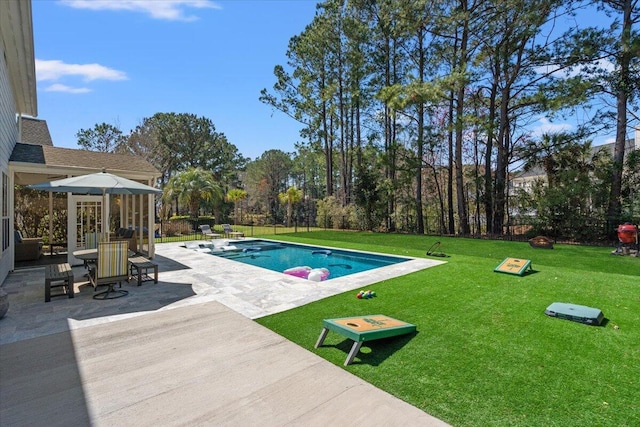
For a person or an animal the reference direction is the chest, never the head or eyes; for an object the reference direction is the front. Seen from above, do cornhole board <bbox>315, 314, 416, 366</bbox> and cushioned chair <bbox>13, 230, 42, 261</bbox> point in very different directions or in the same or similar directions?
same or similar directions

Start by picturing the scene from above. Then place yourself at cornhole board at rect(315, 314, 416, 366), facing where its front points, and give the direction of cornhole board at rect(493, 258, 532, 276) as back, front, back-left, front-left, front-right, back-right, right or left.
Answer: front

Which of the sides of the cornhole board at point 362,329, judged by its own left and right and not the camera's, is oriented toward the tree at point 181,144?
left

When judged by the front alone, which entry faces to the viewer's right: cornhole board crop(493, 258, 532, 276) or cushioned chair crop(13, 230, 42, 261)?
the cushioned chair

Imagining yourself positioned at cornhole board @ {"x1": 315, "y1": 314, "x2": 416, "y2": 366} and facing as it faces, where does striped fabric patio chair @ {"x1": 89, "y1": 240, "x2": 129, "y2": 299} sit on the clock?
The striped fabric patio chair is roughly at 8 o'clock from the cornhole board.

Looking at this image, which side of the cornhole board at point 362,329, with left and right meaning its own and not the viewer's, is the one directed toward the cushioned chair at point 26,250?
left

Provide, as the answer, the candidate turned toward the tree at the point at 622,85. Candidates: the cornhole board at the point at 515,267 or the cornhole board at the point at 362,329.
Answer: the cornhole board at the point at 362,329

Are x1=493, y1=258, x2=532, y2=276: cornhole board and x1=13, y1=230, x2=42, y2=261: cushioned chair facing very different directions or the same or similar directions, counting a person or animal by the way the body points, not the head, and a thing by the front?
very different directions

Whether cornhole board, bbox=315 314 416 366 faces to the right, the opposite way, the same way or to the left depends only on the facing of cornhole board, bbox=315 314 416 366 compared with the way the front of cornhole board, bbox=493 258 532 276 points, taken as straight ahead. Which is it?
the opposite way

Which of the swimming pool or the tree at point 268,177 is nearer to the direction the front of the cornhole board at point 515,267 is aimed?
the swimming pool

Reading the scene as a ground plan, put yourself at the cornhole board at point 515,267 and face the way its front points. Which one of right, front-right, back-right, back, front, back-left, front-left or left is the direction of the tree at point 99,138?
front-right

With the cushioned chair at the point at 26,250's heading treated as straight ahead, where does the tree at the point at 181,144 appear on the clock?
The tree is roughly at 10 o'clock from the cushioned chair.

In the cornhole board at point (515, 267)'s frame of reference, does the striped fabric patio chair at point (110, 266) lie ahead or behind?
ahead

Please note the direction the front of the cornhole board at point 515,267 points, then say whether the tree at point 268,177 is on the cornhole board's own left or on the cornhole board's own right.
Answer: on the cornhole board's own right

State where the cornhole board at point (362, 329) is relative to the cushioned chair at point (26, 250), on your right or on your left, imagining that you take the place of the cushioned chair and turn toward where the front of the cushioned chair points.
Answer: on your right

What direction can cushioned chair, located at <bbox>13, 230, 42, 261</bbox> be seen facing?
to the viewer's right

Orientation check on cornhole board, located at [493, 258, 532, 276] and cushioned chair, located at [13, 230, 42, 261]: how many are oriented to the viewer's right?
1
